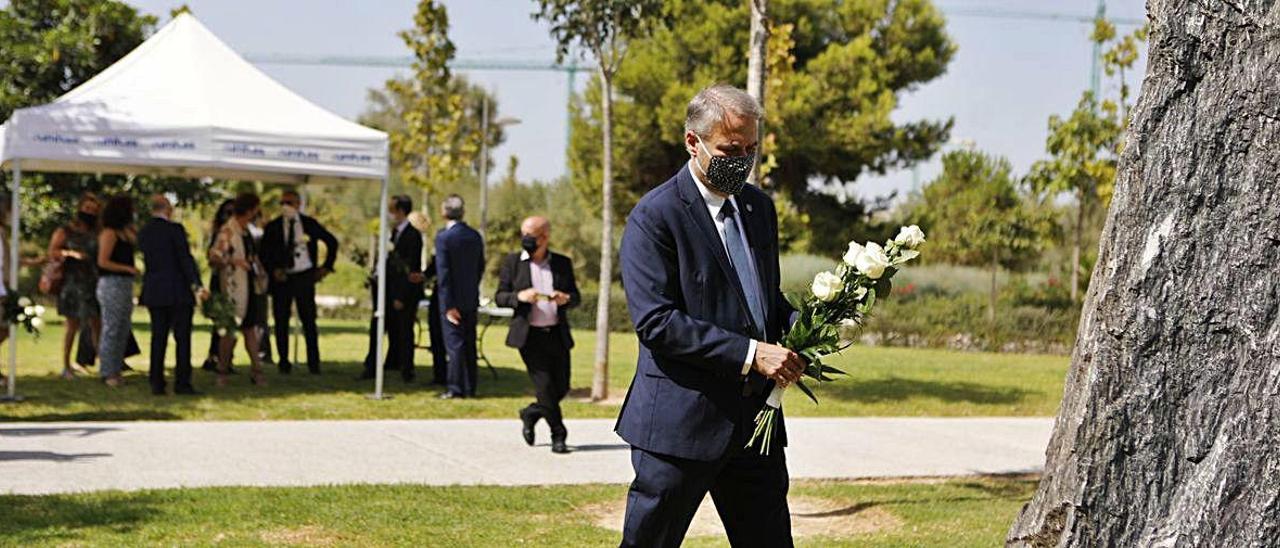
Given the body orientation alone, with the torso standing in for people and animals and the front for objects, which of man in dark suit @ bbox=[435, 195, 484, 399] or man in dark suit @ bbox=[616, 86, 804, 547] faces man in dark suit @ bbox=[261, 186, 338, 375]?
man in dark suit @ bbox=[435, 195, 484, 399]

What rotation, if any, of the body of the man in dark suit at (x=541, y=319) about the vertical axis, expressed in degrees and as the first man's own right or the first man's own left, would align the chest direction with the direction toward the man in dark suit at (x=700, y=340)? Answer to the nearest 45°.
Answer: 0° — they already face them

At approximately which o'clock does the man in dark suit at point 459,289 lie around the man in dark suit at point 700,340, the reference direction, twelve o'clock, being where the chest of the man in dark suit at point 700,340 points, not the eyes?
the man in dark suit at point 459,289 is roughly at 7 o'clock from the man in dark suit at point 700,340.

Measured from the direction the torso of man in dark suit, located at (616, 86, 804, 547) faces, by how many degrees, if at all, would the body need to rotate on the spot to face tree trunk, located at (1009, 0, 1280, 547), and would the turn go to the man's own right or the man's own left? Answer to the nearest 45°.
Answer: approximately 45° to the man's own left

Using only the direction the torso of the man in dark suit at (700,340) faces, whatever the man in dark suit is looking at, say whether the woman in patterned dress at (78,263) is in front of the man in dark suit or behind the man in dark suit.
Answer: behind

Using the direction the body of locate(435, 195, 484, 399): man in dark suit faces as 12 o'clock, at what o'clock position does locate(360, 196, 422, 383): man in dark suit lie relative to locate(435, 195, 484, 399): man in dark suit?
locate(360, 196, 422, 383): man in dark suit is roughly at 1 o'clock from locate(435, 195, 484, 399): man in dark suit.

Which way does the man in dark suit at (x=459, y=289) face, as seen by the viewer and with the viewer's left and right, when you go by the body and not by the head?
facing away from the viewer and to the left of the viewer

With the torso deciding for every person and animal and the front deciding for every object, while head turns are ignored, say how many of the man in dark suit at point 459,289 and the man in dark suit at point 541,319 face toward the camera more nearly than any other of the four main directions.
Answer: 1

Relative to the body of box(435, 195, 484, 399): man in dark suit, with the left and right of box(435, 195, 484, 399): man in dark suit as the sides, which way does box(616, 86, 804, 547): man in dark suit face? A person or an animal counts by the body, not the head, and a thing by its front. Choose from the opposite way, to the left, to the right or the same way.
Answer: the opposite way

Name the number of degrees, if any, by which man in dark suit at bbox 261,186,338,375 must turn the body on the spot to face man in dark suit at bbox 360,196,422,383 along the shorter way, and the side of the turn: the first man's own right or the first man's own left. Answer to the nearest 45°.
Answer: approximately 90° to the first man's own left

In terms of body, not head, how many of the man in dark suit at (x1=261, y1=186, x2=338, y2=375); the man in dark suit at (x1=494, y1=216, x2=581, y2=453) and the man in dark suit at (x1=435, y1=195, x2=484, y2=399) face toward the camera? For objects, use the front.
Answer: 2

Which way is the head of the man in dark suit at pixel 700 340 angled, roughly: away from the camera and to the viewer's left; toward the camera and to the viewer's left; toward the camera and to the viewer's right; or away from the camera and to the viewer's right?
toward the camera and to the viewer's right
